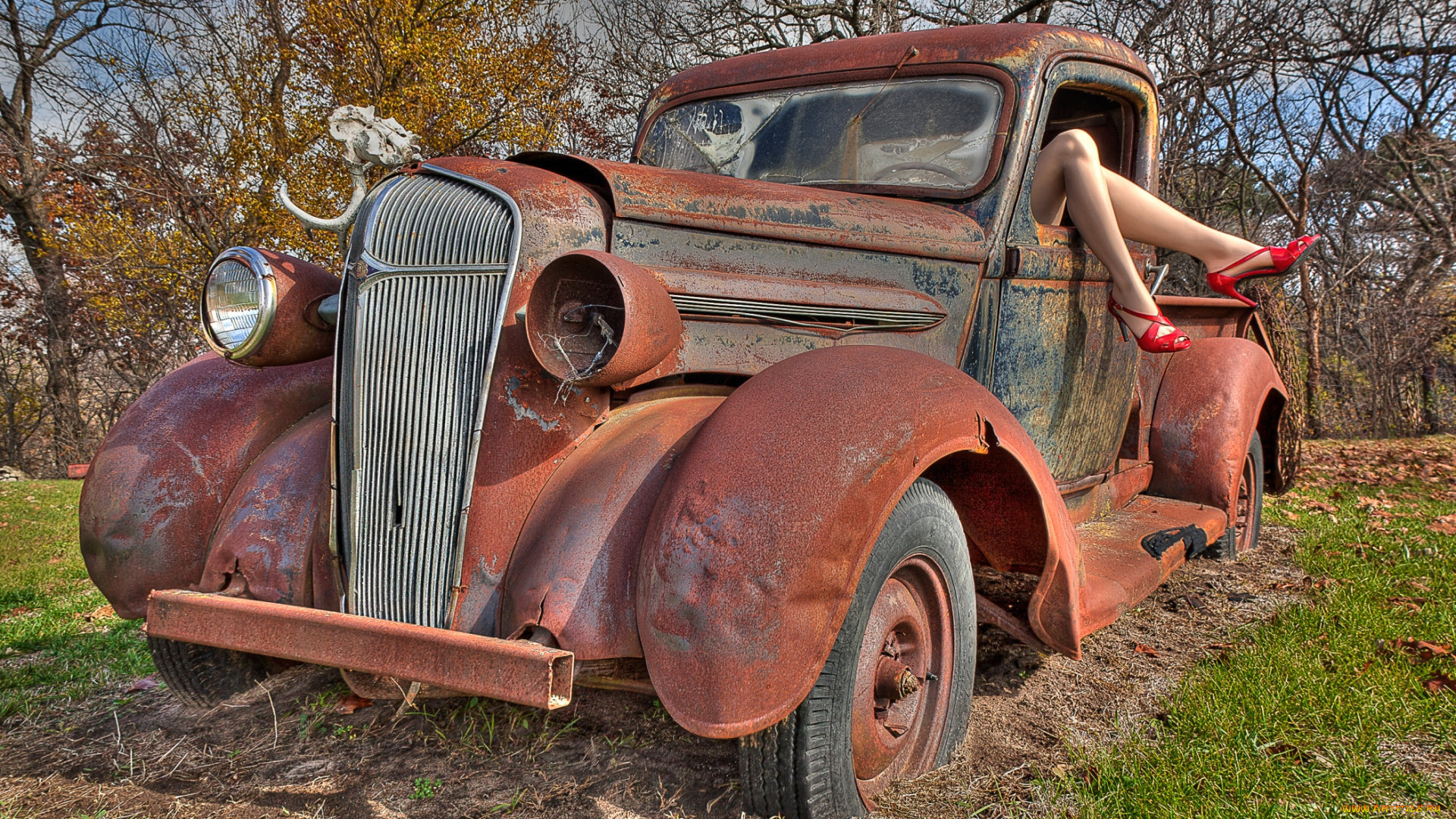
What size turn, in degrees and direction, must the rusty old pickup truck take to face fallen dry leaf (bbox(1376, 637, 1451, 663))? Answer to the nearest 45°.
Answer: approximately 135° to its left

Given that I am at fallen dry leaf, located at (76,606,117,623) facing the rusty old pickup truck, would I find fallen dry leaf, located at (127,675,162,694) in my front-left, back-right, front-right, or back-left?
front-right

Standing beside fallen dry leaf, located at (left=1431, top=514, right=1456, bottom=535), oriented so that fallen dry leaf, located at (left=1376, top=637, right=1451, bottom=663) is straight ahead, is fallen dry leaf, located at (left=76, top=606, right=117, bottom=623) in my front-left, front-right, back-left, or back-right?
front-right

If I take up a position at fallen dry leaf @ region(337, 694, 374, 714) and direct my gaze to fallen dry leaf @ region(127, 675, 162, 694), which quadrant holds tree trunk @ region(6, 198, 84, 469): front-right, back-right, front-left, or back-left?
front-right

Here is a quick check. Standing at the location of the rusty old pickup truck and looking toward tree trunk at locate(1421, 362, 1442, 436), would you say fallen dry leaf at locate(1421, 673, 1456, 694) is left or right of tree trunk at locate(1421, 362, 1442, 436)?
right

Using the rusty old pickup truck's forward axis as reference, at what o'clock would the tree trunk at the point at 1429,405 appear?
The tree trunk is roughly at 6 o'clock from the rusty old pickup truck.

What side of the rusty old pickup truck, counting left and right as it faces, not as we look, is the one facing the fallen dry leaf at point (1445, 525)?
back

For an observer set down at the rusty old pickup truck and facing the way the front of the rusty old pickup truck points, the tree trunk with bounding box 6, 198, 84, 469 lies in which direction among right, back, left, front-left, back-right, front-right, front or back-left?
right

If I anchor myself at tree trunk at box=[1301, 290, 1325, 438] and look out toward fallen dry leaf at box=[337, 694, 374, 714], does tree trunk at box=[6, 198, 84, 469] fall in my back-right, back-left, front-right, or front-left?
front-right

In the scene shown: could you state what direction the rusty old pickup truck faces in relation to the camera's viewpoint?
facing the viewer and to the left of the viewer

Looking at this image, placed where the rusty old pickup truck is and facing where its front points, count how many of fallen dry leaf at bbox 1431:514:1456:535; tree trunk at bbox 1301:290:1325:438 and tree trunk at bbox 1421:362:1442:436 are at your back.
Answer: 3

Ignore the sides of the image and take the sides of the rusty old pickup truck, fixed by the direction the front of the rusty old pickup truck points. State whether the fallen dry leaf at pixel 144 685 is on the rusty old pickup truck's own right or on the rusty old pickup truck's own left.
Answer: on the rusty old pickup truck's own right
